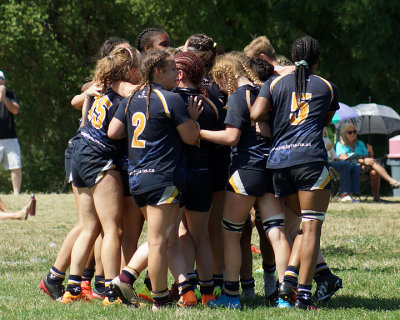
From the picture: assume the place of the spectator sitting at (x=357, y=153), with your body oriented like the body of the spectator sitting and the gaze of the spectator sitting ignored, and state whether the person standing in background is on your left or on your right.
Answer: on your right
